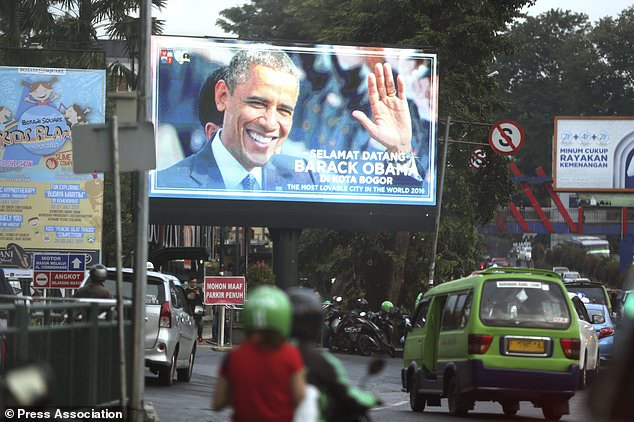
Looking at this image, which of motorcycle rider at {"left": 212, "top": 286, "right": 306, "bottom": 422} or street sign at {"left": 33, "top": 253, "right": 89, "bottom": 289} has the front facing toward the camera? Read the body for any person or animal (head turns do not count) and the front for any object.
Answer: the street sign

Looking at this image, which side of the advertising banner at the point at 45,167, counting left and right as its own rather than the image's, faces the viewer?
front

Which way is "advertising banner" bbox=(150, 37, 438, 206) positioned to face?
toward the camera

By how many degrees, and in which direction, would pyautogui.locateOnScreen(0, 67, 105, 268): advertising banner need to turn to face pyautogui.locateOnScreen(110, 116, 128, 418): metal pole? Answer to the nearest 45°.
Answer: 0° — it already faces it

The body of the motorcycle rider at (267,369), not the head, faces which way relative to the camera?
away from the camera

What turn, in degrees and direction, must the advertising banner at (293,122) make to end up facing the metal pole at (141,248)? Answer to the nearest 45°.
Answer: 0° — it already faces it

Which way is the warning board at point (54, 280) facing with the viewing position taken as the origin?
facing the viewer

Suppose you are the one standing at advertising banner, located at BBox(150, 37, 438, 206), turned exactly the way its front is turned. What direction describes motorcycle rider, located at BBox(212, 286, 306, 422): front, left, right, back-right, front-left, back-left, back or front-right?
front

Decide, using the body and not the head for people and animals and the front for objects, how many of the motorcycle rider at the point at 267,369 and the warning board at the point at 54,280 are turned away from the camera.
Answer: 1

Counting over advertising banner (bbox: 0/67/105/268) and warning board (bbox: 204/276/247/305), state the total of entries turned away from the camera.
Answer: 0

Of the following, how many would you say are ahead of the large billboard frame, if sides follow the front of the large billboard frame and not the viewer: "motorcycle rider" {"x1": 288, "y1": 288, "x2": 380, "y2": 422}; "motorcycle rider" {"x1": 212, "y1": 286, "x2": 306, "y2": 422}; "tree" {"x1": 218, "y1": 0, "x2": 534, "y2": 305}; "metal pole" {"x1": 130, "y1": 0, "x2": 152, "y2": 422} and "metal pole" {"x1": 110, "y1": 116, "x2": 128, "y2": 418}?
4

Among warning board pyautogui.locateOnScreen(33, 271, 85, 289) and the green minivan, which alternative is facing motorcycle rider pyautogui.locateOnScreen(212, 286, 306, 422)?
the warning board

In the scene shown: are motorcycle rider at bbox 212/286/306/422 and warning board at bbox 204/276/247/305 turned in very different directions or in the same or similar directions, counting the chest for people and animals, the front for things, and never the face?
very different directions

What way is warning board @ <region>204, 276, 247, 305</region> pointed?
toward the camera

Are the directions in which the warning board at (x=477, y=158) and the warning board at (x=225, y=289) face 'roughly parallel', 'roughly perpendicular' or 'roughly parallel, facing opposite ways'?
roughly parallel
